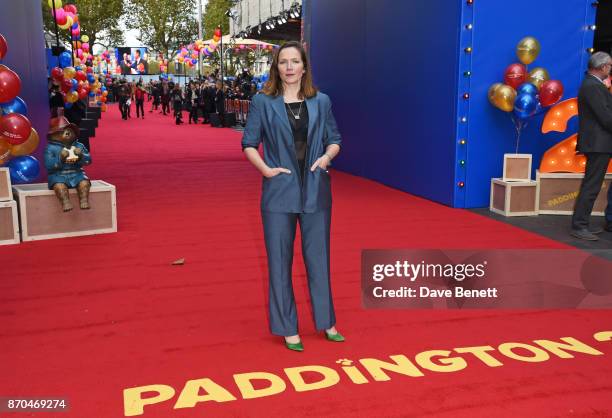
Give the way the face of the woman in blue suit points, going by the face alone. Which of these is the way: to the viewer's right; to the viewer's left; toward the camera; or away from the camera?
toward the camera

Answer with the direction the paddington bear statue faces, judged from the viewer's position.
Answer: facing the viewer and to the right of the viewer
